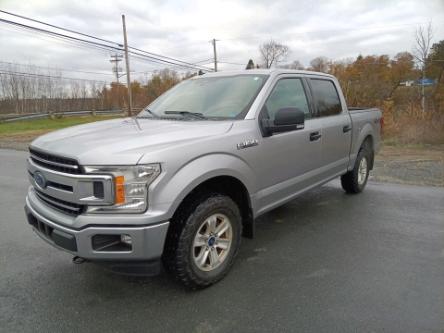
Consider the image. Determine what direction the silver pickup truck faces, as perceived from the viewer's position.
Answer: facing the viewer and to the left of the viewer
